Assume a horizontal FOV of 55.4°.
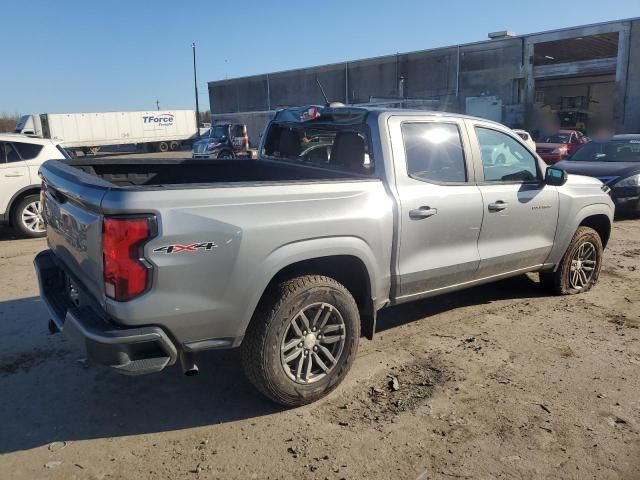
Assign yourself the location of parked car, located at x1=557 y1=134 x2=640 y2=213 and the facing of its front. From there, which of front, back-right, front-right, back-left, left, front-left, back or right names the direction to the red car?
back-right

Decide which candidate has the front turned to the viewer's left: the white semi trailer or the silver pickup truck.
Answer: the white semi trailer

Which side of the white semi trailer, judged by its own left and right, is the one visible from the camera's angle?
left

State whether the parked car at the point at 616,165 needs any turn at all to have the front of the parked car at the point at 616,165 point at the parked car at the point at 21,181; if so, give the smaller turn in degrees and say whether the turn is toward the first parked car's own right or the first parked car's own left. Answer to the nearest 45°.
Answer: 0° — it already faces it

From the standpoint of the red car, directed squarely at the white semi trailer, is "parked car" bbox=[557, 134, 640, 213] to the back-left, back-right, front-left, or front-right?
back-left

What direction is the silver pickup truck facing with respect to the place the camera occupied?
facing away from the viewer and to the right of the viewer

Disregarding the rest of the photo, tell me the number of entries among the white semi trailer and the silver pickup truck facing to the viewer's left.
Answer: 1

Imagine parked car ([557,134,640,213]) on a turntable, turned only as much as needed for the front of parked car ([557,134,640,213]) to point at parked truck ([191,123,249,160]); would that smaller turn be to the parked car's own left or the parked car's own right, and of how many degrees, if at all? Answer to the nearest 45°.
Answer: approximately 90° to the parked car's own right

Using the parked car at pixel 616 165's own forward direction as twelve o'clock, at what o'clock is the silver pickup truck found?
The silver pickup truck is roughly at 11 o'clock from the parked car.

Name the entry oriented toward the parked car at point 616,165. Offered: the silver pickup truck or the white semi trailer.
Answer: the silver pickup truck
